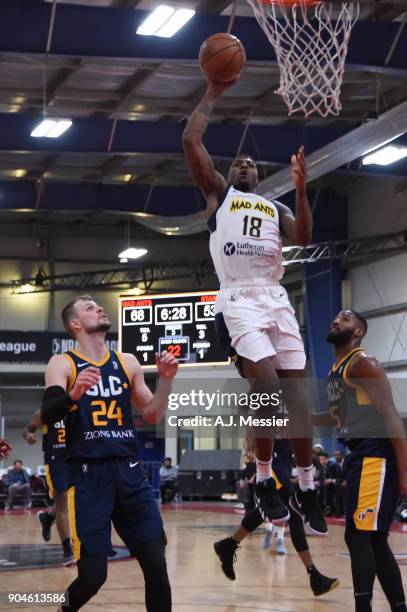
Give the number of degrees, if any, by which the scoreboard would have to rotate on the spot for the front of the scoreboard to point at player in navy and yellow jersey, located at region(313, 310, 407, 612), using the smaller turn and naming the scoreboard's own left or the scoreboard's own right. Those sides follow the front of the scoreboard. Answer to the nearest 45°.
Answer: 0° — it already faces them

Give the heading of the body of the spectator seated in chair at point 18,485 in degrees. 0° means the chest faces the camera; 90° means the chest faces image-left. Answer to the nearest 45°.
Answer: approximately 0°

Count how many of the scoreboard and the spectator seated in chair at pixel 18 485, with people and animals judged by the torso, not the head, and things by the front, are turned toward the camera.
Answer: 2

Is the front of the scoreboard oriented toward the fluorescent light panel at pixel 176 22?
yes
